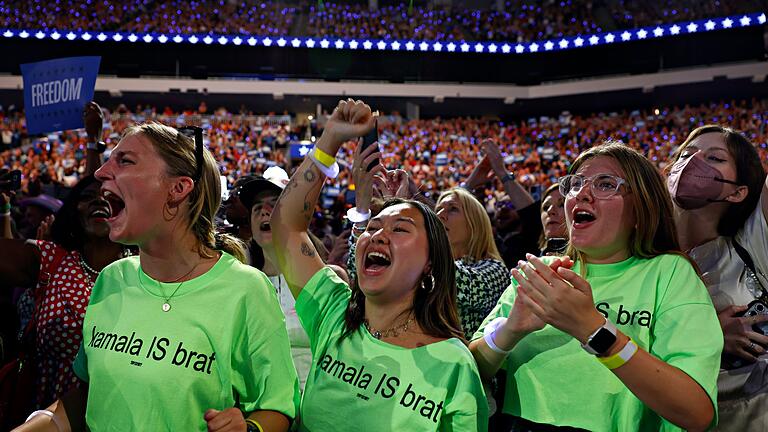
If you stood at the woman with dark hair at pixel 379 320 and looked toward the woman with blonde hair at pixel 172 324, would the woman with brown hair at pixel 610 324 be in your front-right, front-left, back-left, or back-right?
back-left

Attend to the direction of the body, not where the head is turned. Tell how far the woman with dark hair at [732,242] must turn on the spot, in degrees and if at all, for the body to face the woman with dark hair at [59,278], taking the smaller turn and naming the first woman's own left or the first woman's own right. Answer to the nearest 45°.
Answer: approximately 45° to the first woman's own right

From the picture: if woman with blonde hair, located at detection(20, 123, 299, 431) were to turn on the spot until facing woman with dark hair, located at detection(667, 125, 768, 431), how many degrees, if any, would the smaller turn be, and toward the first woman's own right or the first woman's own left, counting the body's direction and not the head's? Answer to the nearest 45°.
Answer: approximately 135° to the first woman's own left

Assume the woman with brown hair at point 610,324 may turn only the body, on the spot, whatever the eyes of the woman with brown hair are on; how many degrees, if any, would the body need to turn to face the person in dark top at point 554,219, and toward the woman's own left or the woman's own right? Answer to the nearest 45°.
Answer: approximately 135° to the woman's own right

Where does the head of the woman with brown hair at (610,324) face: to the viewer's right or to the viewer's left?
to the viewer's left

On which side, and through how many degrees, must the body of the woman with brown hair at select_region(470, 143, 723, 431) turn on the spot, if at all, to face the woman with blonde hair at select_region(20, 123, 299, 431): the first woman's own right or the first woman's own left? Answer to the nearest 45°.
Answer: approximately 45° to the first woman's own right

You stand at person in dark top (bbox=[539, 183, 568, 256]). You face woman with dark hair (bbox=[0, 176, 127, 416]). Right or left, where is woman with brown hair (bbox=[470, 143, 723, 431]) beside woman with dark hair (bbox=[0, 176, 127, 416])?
left

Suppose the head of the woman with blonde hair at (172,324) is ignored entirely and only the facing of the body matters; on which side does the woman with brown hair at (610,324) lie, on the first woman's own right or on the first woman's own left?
on the first woman's own left

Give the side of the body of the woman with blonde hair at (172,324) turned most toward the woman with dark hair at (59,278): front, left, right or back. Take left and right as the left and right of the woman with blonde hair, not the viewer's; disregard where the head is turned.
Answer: right

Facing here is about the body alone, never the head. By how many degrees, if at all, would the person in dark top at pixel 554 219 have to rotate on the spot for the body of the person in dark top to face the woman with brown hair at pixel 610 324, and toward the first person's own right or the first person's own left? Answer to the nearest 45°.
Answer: approximately 45° to the first person's own left
